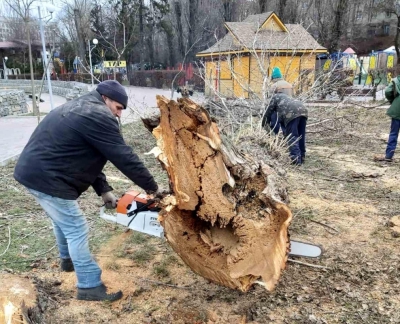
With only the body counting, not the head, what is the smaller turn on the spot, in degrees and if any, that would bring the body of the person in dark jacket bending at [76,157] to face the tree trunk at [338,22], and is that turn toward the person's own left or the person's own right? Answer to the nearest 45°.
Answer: approximately 45° to the person's own left

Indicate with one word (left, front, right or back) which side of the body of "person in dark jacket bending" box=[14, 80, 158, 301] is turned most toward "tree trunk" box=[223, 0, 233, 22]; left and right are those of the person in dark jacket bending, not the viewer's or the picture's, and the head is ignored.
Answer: left

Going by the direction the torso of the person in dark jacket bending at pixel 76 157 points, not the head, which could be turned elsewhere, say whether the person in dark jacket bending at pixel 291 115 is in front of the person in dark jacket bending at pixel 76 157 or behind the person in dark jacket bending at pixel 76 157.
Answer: in front

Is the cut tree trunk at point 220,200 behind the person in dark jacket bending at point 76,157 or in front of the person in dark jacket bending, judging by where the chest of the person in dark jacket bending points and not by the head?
in front

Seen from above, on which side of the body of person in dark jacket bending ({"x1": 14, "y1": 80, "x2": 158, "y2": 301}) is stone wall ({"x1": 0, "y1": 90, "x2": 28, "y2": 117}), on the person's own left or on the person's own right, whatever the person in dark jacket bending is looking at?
on the person's own left

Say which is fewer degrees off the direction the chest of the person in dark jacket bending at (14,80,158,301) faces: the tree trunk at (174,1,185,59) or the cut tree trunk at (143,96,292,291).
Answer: the cut tree trunk

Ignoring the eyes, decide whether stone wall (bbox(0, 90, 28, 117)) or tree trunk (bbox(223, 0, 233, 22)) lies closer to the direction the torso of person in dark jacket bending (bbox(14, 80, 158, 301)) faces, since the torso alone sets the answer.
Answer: the tree trunk

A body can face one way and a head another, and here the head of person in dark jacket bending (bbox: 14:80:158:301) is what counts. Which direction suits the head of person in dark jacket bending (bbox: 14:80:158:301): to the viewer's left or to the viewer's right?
to the viewer's right

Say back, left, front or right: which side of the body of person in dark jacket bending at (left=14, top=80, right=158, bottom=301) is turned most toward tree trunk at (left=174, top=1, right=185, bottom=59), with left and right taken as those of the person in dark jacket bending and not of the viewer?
left

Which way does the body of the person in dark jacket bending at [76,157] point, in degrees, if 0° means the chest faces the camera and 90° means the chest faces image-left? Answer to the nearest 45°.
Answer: approximately 270°
